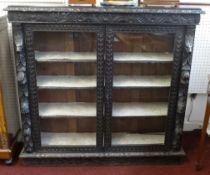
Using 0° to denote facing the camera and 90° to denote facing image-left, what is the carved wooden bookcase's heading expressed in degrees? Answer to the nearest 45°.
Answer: approximately 0°
